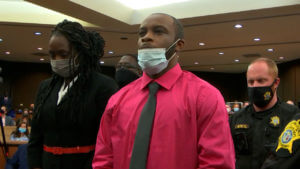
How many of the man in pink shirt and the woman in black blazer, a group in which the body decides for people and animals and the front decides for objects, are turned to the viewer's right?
0

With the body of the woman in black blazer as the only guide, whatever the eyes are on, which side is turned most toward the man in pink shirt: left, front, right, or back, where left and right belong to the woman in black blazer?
left

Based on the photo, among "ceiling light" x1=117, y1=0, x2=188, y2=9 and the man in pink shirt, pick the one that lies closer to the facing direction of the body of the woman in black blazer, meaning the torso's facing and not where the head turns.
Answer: the man in pink shirt

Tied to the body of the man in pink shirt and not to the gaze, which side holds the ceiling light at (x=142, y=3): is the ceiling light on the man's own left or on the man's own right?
on the man's own right

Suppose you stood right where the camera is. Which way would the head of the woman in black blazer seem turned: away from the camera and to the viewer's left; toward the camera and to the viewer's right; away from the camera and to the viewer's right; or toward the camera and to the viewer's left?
toward the camera and to the viewer's left

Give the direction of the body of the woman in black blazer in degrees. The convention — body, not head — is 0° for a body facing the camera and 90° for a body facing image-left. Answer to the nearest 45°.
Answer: approximately 45°

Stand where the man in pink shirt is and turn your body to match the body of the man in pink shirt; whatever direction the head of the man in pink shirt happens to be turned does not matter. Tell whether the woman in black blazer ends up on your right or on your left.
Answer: on your right

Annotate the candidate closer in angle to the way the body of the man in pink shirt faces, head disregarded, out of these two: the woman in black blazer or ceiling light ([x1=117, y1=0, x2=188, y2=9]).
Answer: the woman in black blazer

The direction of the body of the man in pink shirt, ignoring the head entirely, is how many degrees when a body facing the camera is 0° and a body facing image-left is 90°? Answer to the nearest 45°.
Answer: approximately 45°
